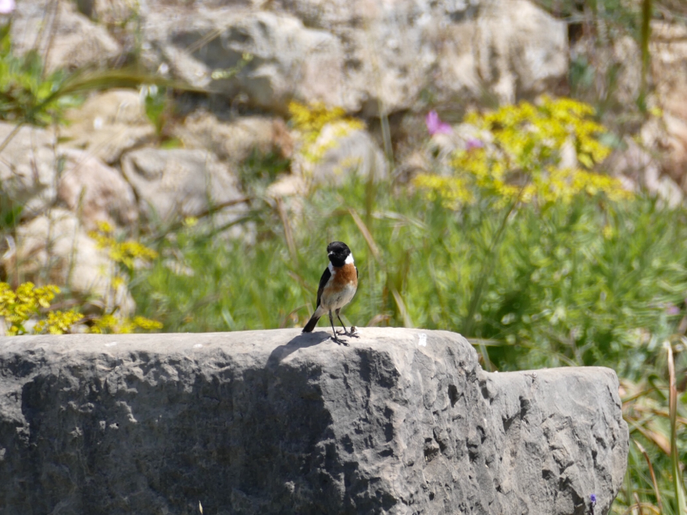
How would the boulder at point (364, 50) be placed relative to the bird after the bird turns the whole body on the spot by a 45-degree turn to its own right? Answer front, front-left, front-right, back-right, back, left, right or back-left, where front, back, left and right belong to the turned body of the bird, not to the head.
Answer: back

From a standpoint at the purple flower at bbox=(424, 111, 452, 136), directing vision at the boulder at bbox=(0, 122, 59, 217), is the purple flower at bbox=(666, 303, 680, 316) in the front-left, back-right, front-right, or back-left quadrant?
back-left

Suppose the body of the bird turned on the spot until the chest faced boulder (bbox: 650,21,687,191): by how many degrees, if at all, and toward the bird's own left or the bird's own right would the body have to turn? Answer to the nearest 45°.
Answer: approximately 90° to the bird's own left

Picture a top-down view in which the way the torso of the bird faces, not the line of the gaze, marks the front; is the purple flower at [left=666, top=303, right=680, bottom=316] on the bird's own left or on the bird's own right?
on the bird's own left

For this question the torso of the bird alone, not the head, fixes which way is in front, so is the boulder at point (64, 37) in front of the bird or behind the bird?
behind

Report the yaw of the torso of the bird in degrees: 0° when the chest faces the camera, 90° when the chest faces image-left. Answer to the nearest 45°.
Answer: approximately 315°

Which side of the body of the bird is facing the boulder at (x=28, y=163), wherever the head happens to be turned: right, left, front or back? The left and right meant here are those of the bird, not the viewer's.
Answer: back

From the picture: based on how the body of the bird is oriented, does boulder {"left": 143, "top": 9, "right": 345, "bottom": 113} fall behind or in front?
behind
